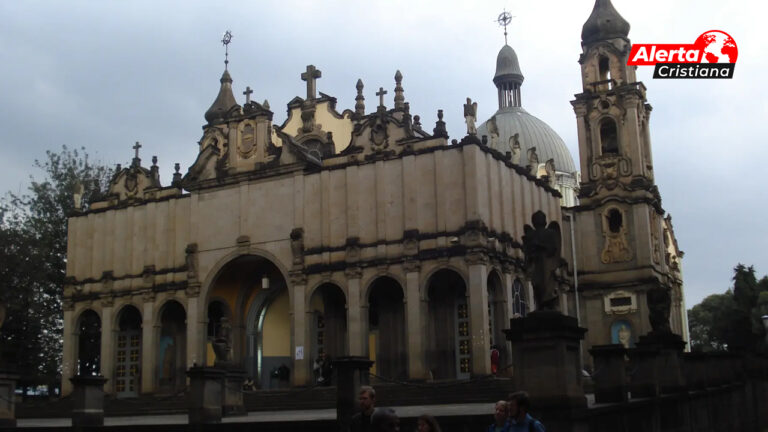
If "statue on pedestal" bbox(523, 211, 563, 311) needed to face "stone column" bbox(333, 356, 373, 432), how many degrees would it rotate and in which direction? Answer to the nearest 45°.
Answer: approximately 135° to its right

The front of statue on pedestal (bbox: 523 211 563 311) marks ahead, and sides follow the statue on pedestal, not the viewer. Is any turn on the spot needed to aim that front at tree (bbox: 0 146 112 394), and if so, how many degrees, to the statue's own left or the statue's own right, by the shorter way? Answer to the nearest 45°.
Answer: approximately 135° to the statue's own right

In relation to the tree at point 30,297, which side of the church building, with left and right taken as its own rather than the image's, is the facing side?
right

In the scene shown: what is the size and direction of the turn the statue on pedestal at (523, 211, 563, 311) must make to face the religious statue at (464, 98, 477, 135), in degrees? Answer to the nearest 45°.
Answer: approximately 180°

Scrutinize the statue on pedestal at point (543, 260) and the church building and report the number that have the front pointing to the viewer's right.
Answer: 0

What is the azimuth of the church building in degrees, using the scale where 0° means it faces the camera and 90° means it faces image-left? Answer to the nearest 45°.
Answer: approximately 45°

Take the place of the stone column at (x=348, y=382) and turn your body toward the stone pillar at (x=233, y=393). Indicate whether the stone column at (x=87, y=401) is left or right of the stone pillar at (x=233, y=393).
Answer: left

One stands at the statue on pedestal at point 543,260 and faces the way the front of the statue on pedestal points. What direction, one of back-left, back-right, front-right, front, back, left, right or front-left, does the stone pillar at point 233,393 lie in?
back-right

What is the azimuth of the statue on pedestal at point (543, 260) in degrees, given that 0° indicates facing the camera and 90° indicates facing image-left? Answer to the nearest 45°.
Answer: approximately 0°

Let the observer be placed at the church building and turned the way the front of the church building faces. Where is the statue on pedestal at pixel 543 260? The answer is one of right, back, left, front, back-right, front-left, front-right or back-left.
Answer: front-left

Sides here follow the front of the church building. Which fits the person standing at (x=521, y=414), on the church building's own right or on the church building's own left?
on the church building's own left

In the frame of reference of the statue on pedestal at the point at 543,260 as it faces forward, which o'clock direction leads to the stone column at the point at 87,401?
The stone column is roughly at 4 o'clock from the statue on pedestal.

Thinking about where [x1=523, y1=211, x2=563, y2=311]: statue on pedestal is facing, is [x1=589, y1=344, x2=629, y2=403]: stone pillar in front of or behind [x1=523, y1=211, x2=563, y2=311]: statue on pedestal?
behind
